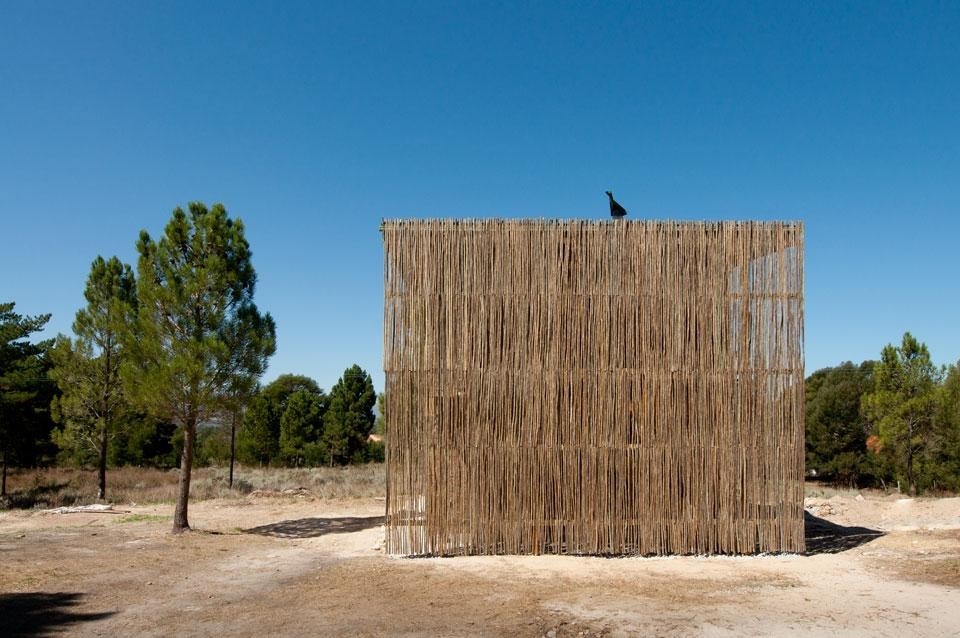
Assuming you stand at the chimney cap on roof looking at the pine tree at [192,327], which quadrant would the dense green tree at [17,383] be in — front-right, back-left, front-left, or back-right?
front-right

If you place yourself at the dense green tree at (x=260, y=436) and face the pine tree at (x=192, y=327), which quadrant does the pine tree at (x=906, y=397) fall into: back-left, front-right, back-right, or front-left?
front-left
